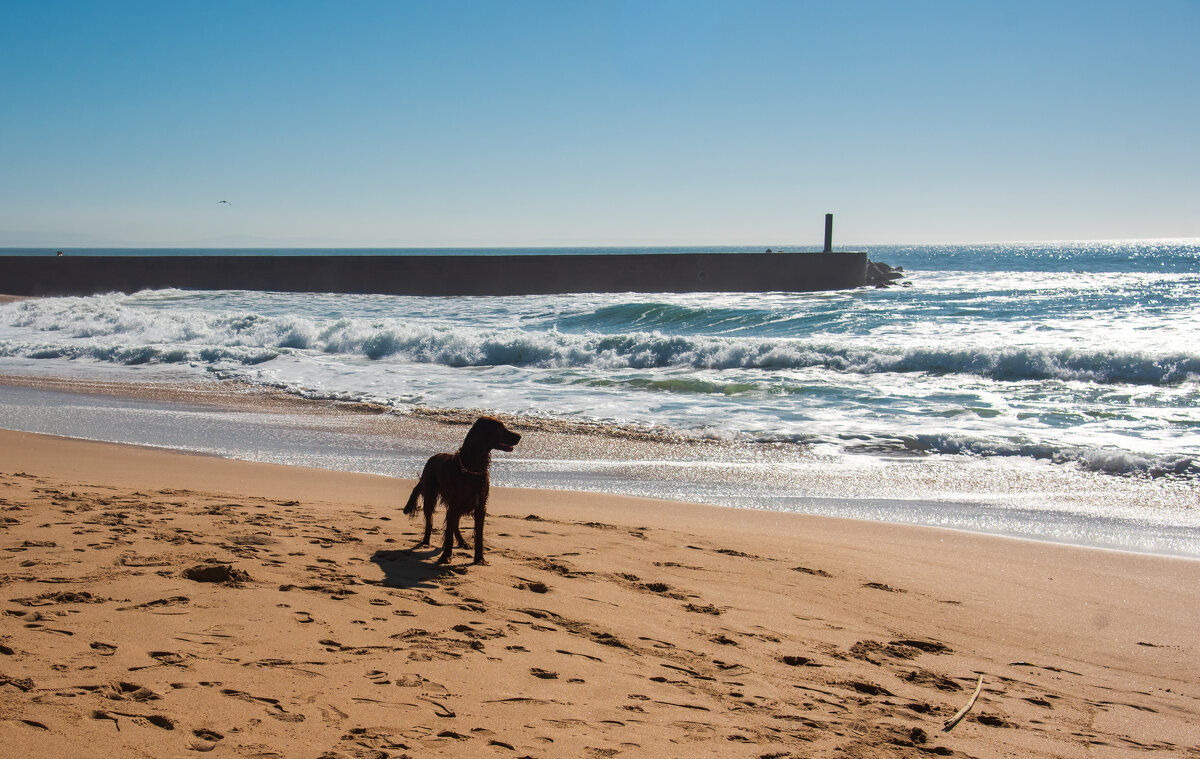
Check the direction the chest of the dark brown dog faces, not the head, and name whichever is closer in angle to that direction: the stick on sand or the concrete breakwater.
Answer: the stick on sand

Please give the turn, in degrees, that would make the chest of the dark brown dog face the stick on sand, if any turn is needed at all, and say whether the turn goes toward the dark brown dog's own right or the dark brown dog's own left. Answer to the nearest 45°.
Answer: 0° — it already faces it

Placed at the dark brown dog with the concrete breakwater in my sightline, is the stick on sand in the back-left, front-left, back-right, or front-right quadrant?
back-right

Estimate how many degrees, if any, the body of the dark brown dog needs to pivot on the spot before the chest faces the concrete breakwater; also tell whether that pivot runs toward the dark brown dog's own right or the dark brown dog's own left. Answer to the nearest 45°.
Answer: approximately 135° to the dark brown dog's own left

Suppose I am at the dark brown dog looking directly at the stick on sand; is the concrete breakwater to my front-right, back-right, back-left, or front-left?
back-left

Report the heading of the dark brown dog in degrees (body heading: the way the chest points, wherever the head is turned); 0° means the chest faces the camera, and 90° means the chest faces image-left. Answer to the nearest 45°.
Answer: approximately 315°
